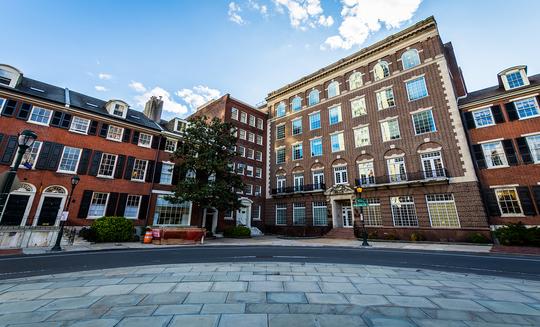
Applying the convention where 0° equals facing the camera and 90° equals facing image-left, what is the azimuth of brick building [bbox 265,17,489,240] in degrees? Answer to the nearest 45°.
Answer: approximately 45°

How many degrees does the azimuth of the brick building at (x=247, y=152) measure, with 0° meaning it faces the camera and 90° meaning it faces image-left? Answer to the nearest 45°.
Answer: approximately 315°

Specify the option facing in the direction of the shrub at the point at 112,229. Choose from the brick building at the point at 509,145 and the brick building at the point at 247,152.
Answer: the brick building at the point at 509,145
